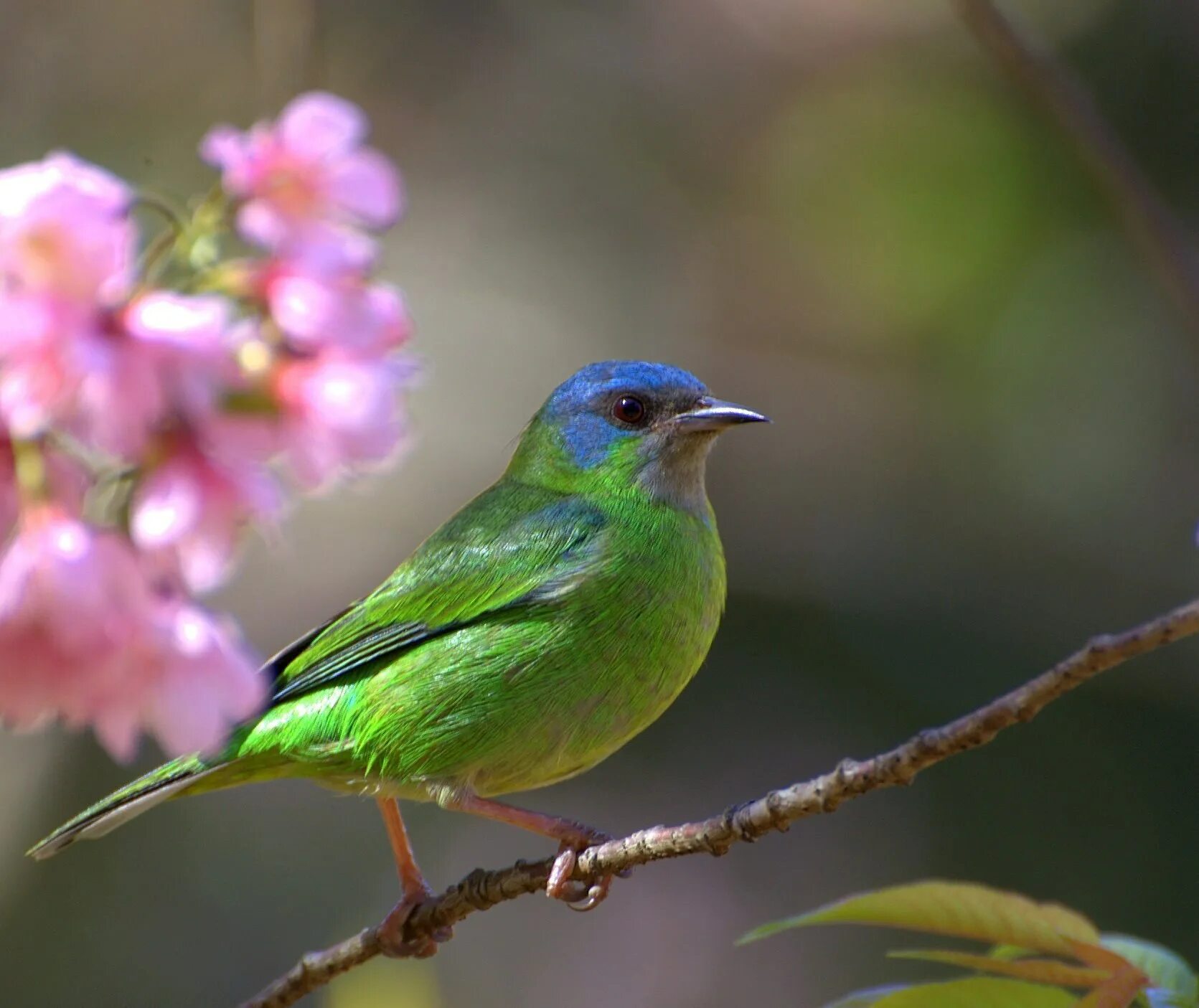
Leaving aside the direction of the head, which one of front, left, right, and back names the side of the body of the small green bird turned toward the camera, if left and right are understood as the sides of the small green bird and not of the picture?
right

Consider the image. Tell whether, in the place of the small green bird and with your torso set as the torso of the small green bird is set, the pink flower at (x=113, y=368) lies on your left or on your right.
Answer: on your right
